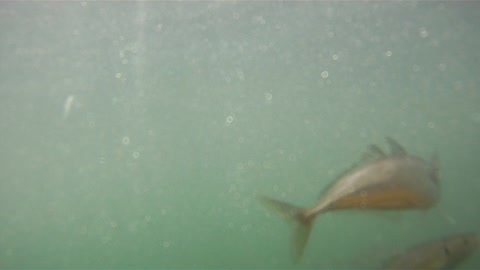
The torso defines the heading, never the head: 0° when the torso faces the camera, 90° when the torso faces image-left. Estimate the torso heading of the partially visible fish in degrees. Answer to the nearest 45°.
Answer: approximately 270°
